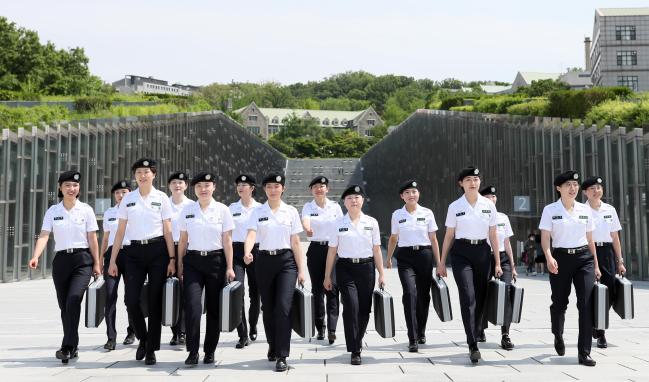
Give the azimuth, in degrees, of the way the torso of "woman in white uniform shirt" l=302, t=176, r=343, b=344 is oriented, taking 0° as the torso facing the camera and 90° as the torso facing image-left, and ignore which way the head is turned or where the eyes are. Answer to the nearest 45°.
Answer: approximately 0°

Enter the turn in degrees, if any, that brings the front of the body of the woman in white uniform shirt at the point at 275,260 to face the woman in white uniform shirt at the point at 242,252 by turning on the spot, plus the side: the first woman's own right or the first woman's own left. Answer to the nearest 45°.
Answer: approximately 180°

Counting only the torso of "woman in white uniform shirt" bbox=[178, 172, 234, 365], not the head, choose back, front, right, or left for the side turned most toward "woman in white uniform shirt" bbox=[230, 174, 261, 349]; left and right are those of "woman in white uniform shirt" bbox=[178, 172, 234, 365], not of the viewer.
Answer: back

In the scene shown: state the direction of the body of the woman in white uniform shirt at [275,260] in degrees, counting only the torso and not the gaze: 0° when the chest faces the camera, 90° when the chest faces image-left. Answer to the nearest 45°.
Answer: approximately 0°
